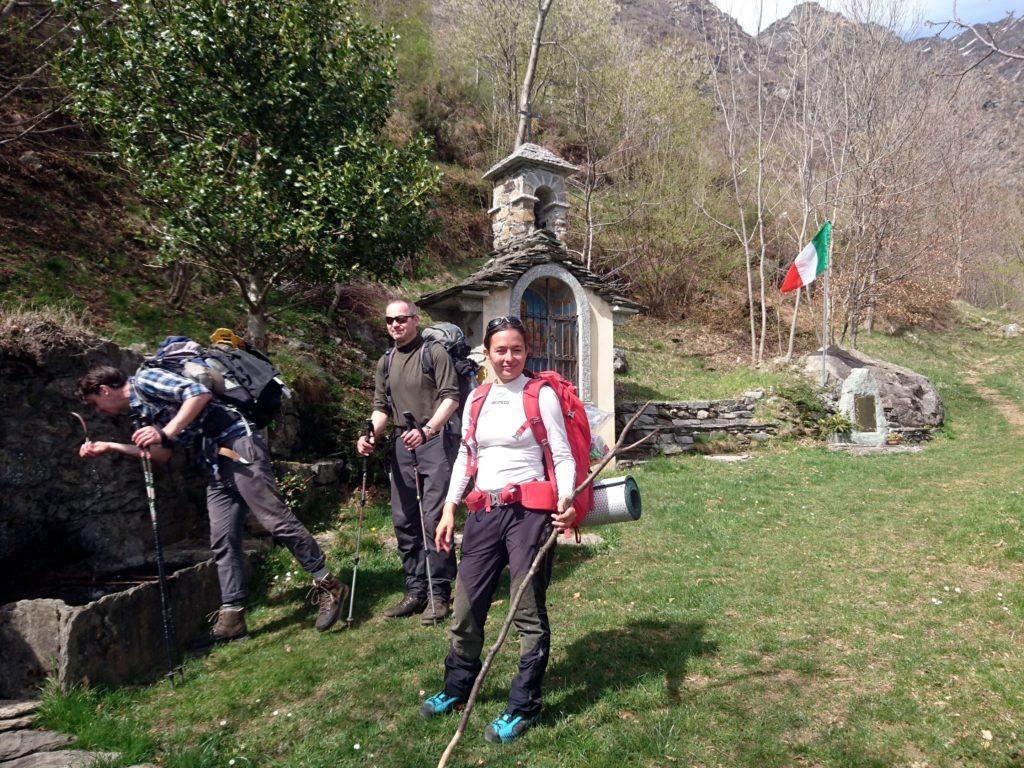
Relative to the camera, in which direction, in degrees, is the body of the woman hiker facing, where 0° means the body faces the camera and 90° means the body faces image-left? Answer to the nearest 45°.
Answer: approximately 45°

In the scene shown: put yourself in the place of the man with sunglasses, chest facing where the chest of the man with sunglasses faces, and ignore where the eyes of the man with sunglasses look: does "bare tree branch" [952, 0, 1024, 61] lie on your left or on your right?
on your left

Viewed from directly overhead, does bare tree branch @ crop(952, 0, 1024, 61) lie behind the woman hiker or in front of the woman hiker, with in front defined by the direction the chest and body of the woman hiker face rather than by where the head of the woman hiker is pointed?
behind

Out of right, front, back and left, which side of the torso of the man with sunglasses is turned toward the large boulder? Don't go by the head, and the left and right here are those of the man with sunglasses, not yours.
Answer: back

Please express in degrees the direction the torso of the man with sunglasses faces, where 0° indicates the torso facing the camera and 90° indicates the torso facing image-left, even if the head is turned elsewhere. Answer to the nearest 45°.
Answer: approximately 45°

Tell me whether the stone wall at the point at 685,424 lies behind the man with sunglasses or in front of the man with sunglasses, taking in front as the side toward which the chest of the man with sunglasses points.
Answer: behind

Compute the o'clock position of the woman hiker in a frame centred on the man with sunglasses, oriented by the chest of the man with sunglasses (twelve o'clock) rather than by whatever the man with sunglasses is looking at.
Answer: The woman hiker is roughly at 10 o'clock from the man with sunglasses.

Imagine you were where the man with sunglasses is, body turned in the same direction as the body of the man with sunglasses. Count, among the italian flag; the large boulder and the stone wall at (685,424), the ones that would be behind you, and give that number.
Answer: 3

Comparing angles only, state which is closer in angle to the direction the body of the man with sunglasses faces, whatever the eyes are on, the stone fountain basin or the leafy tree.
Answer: the stone fountain basin

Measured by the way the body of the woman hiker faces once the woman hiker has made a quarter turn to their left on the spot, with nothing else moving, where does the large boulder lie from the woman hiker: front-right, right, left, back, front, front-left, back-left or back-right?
left

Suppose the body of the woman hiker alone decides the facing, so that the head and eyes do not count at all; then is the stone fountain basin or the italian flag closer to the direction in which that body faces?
the stone fountain basin
